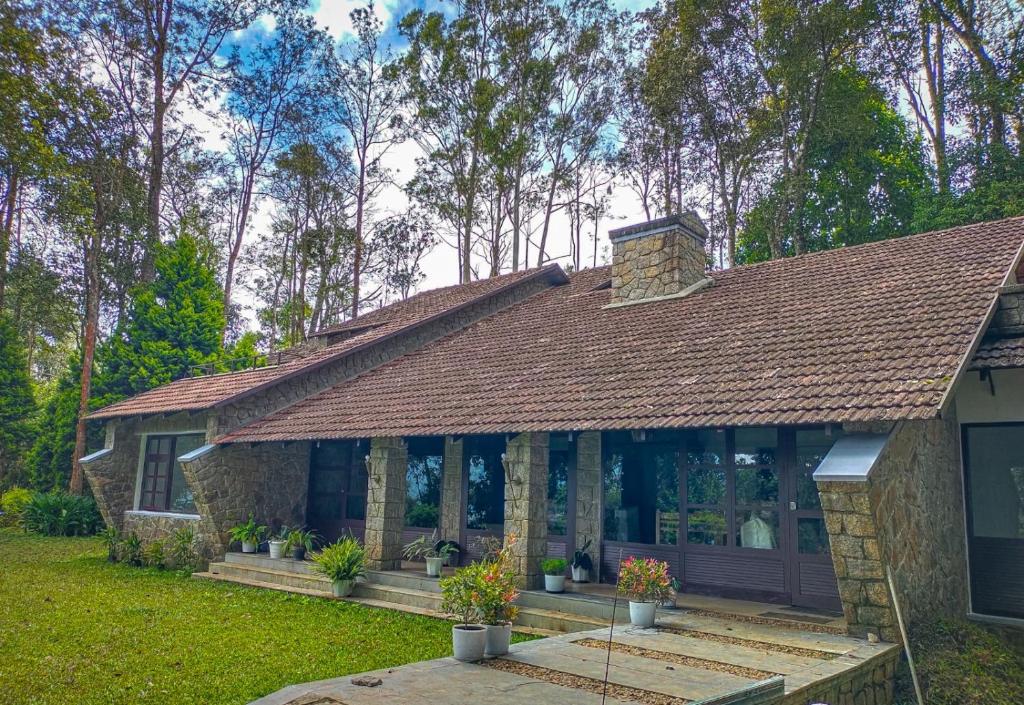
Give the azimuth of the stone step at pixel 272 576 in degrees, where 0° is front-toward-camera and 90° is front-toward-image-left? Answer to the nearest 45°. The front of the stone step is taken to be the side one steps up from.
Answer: approximately 45°

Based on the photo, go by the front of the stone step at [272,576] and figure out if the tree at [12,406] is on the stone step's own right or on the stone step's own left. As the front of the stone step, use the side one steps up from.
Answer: on the stone step's own right

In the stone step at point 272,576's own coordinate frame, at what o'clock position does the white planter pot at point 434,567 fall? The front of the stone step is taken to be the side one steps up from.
The white planter pot is roughly at 9 o'clock from the stone step.

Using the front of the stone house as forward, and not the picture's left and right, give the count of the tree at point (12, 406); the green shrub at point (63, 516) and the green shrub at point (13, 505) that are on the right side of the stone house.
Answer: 3

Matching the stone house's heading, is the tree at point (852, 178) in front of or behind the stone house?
behind

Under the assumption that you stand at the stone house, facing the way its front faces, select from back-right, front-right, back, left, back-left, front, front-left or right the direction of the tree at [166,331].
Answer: right

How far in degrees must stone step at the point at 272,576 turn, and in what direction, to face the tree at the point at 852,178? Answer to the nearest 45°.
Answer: approximately 135° to its left

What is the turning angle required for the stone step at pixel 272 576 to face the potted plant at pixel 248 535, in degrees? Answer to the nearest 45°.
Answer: approximately 135° to its right

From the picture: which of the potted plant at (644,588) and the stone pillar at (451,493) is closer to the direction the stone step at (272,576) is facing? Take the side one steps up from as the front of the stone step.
the potted plant

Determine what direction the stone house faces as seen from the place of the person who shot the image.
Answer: facing the viewer and to the left of the viewer

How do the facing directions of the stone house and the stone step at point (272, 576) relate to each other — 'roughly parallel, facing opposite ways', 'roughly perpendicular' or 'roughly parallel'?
roughly parallel

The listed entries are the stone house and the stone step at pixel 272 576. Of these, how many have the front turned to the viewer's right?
0

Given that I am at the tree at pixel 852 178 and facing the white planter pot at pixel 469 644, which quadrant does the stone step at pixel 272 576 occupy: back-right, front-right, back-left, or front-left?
front-right
